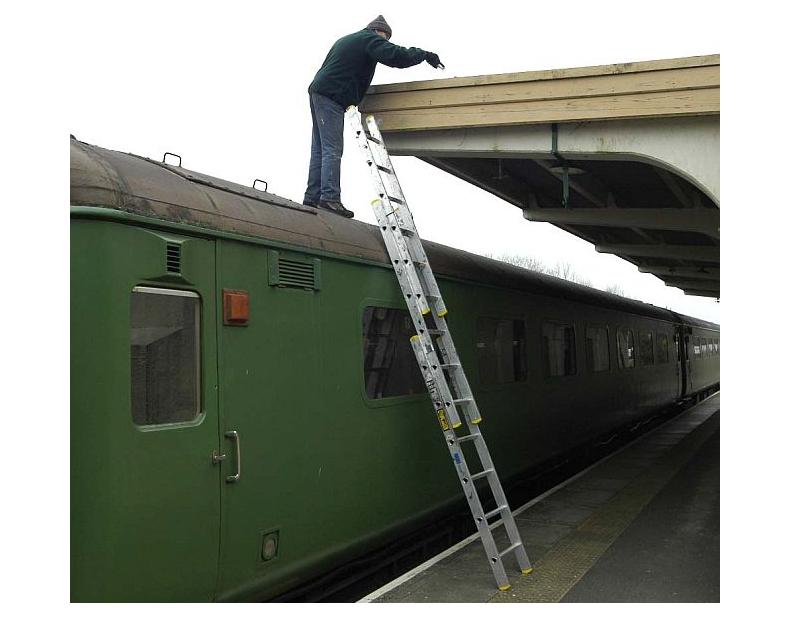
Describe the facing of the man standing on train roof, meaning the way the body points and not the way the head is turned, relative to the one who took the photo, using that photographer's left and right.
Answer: facing to the right of the viewer

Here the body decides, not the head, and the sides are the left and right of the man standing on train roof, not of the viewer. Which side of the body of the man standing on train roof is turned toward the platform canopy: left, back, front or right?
front
